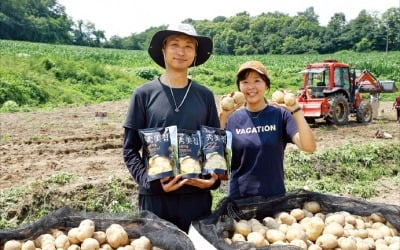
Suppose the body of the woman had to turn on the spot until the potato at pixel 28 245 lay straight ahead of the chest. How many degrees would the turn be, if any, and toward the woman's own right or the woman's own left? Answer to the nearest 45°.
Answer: approximately 45° to the woman's own right

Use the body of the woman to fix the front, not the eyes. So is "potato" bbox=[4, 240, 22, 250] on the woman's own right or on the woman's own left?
on the woman's own right

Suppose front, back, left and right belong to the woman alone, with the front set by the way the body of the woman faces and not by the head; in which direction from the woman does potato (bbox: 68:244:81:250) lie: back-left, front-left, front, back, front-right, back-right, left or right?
front-right
